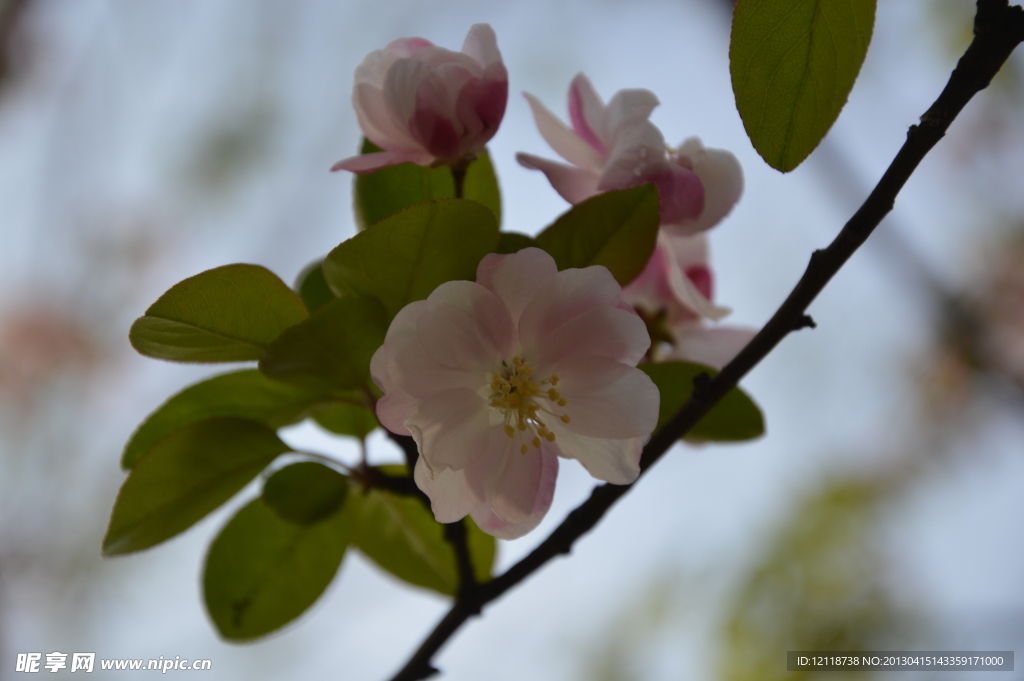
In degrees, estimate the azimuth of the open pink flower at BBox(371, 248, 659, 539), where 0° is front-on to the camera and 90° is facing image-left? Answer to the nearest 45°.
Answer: approximately 0°
